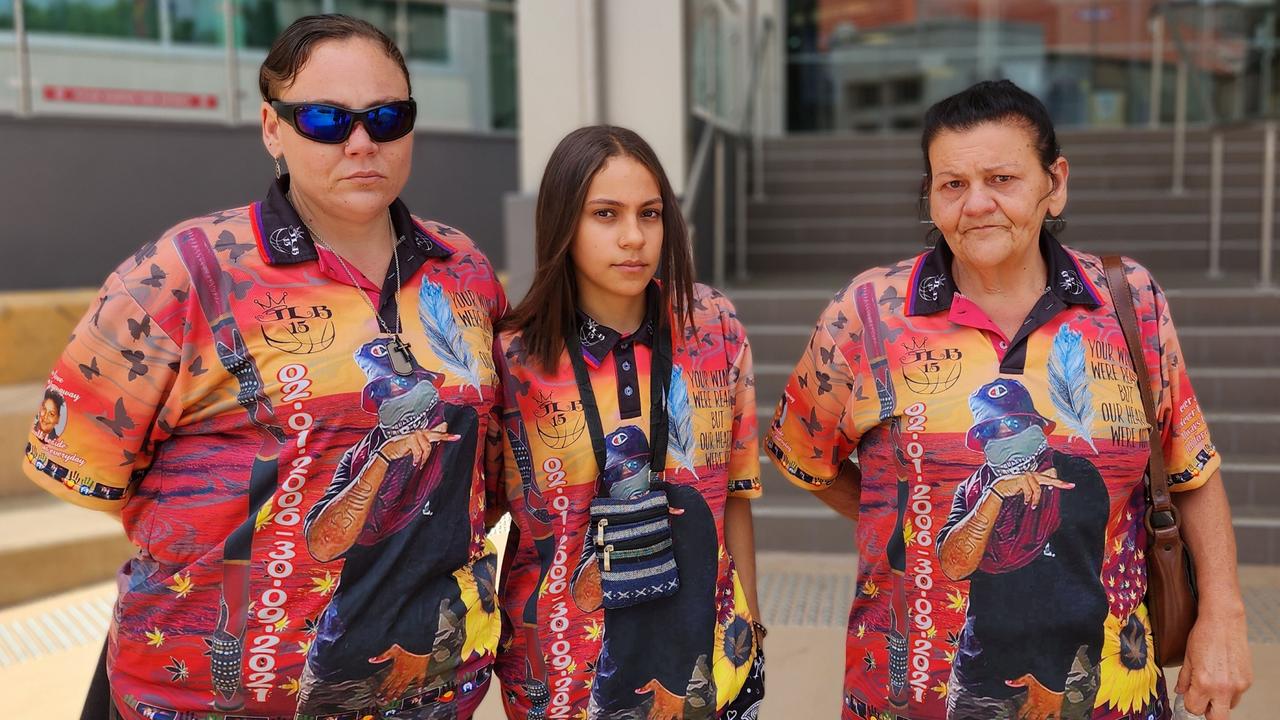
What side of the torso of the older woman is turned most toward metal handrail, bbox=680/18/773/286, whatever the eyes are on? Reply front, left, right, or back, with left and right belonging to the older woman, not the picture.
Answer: back

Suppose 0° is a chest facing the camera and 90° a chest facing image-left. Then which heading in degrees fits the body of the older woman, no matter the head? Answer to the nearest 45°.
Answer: approximately 0°

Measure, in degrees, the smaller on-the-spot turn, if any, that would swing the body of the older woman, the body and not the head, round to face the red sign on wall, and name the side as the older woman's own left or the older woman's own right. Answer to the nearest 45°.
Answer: approximately 135° to the older woman's own right

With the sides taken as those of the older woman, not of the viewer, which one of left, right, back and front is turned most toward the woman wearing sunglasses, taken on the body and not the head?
right

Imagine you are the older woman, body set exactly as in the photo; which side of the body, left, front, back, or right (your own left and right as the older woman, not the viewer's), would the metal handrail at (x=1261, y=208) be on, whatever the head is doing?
back

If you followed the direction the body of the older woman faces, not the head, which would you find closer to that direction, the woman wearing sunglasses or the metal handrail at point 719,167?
the woman wearing sunglasses
